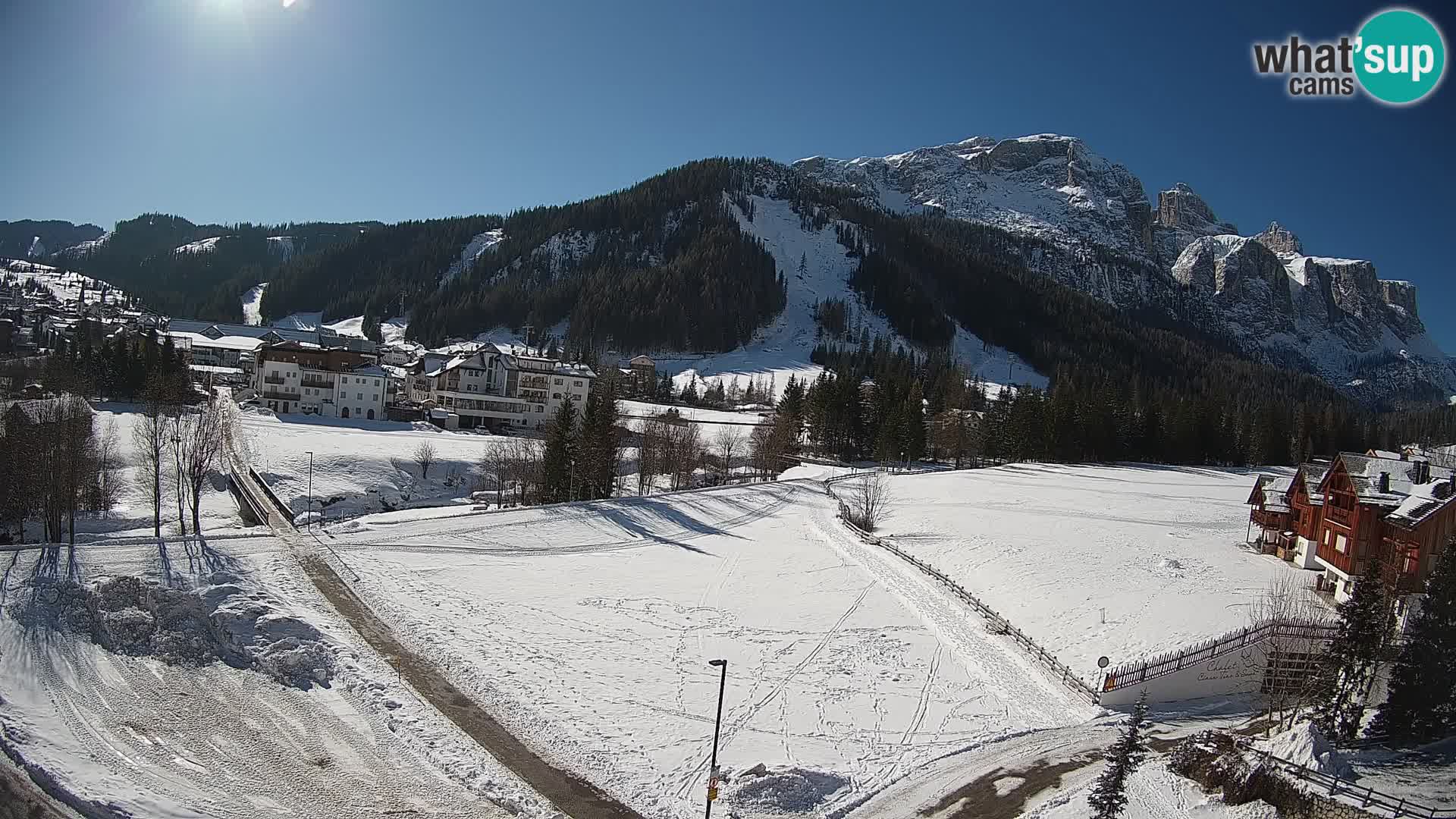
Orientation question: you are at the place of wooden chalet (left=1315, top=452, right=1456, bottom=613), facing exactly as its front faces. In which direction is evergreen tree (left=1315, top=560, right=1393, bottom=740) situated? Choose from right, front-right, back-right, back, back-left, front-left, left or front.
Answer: front-left

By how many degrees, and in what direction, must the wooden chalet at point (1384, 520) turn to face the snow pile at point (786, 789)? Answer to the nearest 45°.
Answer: approximately 45° to its left

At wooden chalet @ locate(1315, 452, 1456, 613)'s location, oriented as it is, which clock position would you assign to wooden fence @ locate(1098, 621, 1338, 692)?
The wooden fence is roughly at 11 o'clock from the wooden chalet.

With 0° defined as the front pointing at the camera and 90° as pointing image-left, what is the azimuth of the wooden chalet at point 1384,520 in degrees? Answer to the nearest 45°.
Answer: approximately 45°

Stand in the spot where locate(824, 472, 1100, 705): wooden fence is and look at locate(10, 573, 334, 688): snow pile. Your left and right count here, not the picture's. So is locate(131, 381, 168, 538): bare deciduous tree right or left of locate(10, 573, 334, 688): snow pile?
right

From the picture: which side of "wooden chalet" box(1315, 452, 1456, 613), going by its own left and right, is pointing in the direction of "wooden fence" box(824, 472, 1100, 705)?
front

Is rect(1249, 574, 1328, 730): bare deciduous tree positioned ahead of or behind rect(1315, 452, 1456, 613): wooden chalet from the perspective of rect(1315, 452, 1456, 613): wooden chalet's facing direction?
ahead

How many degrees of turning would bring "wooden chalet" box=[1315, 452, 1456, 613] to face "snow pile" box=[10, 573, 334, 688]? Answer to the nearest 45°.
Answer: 0° — it already faces it

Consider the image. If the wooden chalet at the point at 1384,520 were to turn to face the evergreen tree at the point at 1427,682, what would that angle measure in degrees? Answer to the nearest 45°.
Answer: approximately 45° to its left
